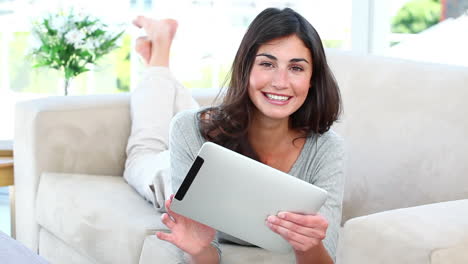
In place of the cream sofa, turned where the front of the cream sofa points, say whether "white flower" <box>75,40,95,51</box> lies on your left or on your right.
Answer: on your right

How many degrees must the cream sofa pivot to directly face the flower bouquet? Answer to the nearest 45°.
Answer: approximately 135° to its right

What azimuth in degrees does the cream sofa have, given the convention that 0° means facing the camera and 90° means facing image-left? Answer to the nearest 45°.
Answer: approximately 45°
